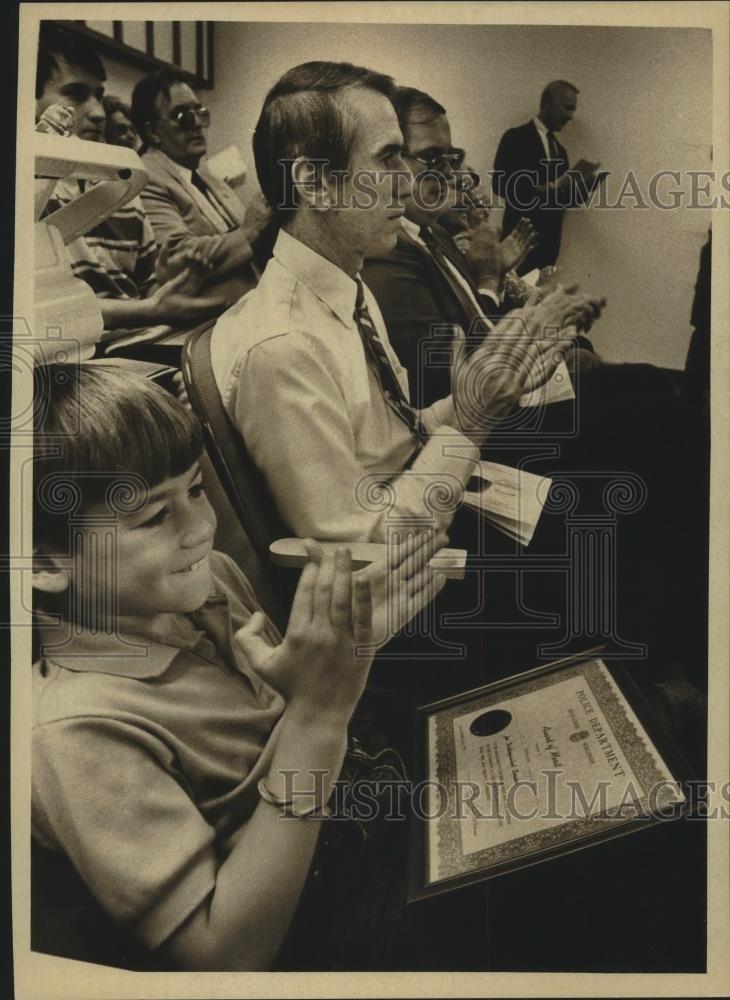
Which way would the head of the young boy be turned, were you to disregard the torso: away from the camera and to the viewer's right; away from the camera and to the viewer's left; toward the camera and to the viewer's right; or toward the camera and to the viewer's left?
toward the camera and to the viewer's right

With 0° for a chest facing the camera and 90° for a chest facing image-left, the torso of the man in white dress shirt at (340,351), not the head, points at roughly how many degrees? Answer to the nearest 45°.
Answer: approximately 270°

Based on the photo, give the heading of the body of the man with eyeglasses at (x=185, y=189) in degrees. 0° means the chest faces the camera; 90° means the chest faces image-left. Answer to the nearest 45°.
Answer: approximately 315°

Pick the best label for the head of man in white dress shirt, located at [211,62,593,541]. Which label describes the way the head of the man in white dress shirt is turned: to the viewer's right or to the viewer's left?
to the viewer's right
